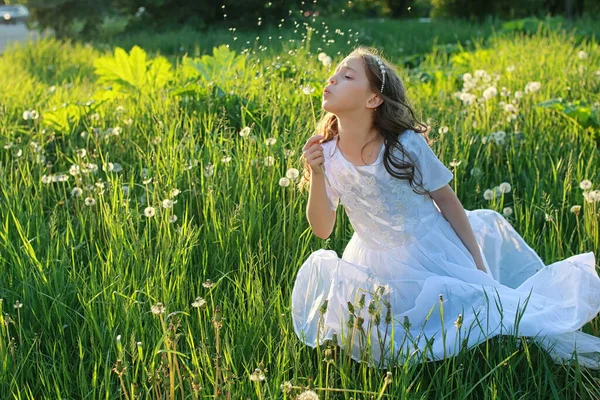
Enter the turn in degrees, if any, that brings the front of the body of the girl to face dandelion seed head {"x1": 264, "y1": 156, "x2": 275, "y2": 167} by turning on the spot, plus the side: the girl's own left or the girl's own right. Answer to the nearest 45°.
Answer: approximately 90° to the girl's own right

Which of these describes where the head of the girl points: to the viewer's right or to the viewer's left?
to the viewer's left

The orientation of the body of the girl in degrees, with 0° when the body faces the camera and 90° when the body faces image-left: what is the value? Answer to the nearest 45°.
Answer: approximately 45°

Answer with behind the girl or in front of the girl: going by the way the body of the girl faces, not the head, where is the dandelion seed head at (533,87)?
behind

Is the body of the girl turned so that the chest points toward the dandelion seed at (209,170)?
no
